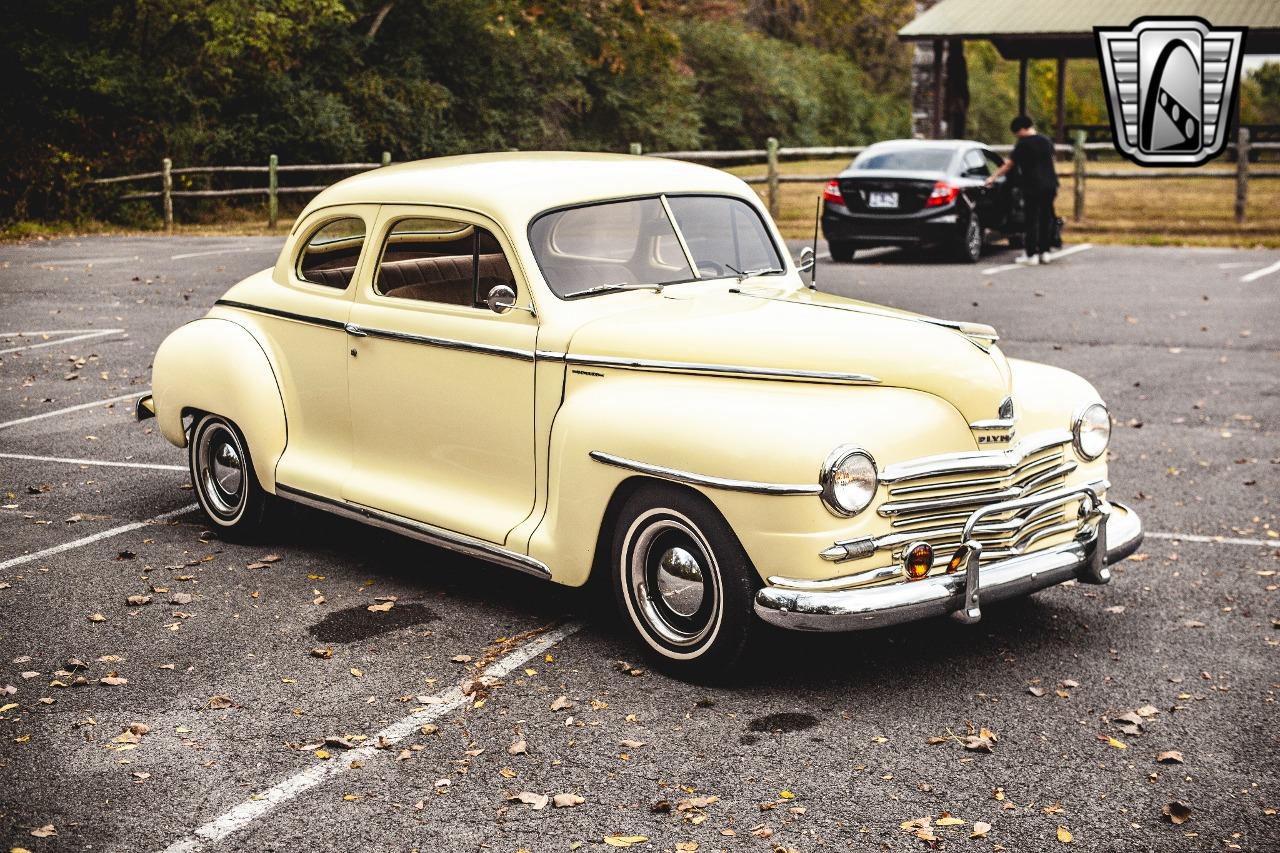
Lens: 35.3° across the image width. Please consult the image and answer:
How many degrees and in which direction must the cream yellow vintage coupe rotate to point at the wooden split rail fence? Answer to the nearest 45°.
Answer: approximately 135° to its left

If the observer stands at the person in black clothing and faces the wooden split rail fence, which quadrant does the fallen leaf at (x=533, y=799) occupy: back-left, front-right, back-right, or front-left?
back-left

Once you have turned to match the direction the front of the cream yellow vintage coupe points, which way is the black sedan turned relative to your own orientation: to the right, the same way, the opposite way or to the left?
to the left

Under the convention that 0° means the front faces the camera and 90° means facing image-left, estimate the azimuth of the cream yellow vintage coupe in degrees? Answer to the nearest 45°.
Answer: approximately 315°

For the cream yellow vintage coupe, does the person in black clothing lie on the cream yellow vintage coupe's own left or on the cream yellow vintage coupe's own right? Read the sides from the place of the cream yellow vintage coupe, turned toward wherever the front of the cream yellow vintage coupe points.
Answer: on the cream yellow vintage coupe's own left

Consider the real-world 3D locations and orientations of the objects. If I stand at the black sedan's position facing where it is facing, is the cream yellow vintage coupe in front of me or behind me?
behind

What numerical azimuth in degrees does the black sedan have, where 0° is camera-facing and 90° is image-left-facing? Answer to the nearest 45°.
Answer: approximately 225°

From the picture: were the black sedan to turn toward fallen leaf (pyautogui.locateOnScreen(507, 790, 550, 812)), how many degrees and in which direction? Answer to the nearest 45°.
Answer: approximately 135° to its right

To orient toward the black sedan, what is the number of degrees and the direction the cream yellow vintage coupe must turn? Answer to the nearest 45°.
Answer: approximately 135° to its left

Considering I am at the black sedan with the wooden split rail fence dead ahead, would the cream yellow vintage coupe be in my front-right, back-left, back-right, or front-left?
back-left
